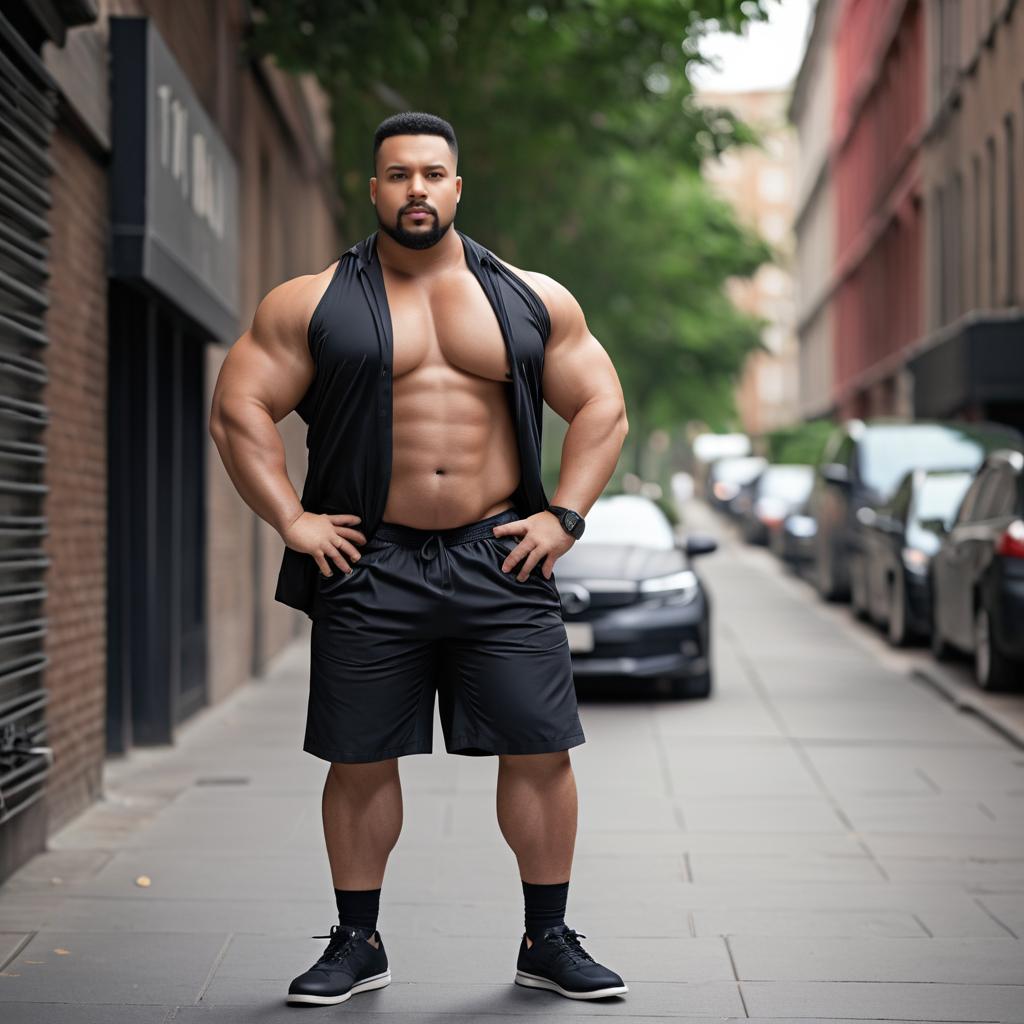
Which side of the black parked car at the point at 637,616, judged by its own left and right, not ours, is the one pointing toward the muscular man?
front

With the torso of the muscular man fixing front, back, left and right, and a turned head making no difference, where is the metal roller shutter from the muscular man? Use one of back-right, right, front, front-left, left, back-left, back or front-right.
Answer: back-right

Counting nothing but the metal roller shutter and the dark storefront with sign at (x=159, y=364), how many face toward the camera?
0

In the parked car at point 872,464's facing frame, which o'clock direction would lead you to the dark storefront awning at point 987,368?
The dark storefront awning is roughly at 8 o'clock from the parked car.

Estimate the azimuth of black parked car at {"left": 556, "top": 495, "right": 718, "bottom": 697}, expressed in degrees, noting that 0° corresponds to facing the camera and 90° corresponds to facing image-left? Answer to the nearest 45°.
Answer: approximately 0°

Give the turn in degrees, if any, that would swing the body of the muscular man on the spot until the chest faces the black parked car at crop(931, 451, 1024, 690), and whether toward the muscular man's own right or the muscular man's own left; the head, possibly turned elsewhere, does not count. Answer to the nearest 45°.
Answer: approximately 135° to the muscular man's own left

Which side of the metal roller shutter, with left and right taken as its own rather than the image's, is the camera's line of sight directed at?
right

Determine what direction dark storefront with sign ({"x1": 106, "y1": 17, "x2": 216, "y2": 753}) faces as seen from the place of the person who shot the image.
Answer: facing to the right of the viewer

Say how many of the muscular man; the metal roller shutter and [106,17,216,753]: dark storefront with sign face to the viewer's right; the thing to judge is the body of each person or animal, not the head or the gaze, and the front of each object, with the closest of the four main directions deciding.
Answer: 2

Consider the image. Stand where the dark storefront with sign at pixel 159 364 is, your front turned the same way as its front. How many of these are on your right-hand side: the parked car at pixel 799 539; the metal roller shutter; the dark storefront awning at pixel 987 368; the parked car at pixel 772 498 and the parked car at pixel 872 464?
1

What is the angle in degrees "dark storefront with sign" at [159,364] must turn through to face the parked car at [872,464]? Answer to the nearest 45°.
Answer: approximately 45° to its left

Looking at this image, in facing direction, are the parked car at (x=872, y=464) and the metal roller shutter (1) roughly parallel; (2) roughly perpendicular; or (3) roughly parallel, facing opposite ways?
roughly perpendicular
